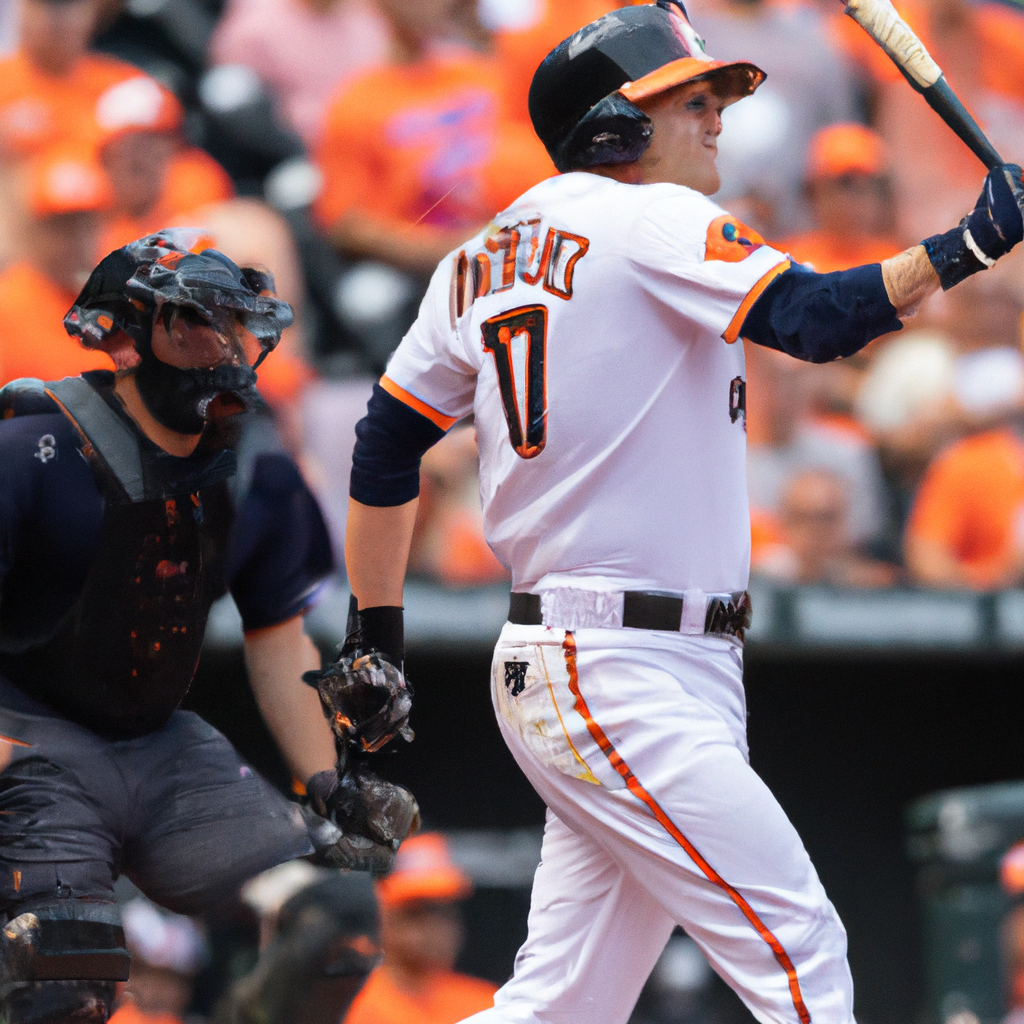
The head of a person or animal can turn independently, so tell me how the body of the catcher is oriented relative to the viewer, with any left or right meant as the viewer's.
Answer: facing the viewer and to the right of the viewer

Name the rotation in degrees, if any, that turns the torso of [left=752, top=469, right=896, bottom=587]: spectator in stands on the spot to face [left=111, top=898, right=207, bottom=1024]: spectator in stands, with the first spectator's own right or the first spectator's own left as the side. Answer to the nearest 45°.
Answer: approximately 45° to the first spectator's own right

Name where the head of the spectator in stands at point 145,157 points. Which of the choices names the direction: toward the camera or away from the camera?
toward the camera

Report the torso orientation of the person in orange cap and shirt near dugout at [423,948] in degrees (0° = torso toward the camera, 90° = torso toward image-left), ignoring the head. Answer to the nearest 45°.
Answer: approximately 0°

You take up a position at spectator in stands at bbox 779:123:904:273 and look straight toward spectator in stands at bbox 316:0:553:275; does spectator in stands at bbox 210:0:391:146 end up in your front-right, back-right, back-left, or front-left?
front-right

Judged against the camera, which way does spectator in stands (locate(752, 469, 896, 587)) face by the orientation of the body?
toward the camera

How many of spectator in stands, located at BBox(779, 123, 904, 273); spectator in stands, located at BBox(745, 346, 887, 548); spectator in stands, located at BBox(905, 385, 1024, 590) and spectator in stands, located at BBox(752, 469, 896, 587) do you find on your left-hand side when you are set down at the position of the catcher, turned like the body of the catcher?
4

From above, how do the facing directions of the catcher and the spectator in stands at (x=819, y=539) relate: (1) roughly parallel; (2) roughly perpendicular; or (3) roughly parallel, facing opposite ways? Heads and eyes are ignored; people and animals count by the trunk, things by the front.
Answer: roughly perpendicular

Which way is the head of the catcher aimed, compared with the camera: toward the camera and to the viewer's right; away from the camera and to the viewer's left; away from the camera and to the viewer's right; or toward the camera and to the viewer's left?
toward the camera and to the viewer's right
